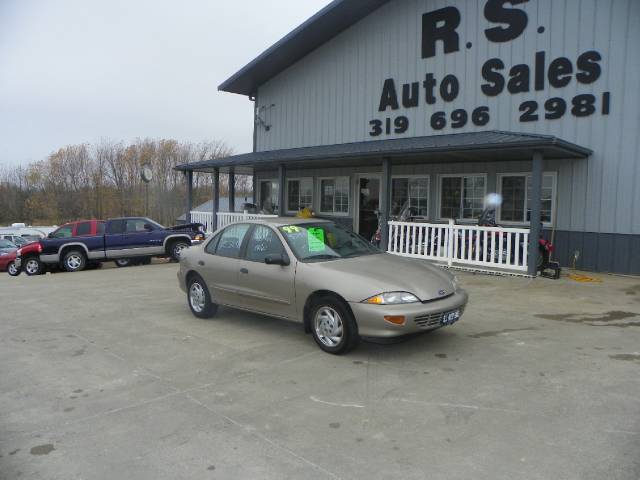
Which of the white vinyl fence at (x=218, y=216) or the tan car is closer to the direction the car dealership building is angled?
the tan car

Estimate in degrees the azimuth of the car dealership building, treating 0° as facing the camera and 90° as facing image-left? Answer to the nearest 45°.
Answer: approximately 45°

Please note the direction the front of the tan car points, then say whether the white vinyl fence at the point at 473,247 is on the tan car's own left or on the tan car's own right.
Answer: on the tan car's own left

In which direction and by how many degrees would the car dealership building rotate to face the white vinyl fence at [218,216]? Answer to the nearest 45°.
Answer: approximately 90° to its right

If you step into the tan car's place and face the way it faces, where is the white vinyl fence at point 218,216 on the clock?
The white vinyl fence is roughly at 7 o'clock from the tan car.

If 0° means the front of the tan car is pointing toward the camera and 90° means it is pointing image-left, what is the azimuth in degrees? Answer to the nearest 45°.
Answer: approximately 315°

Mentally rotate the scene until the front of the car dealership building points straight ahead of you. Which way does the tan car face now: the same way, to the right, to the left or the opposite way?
to the left

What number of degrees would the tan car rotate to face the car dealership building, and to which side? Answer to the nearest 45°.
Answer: approximately 90° to its left

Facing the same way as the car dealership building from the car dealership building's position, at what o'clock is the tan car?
The tan car is roughly at 11 o'clock from the car dealership building.
